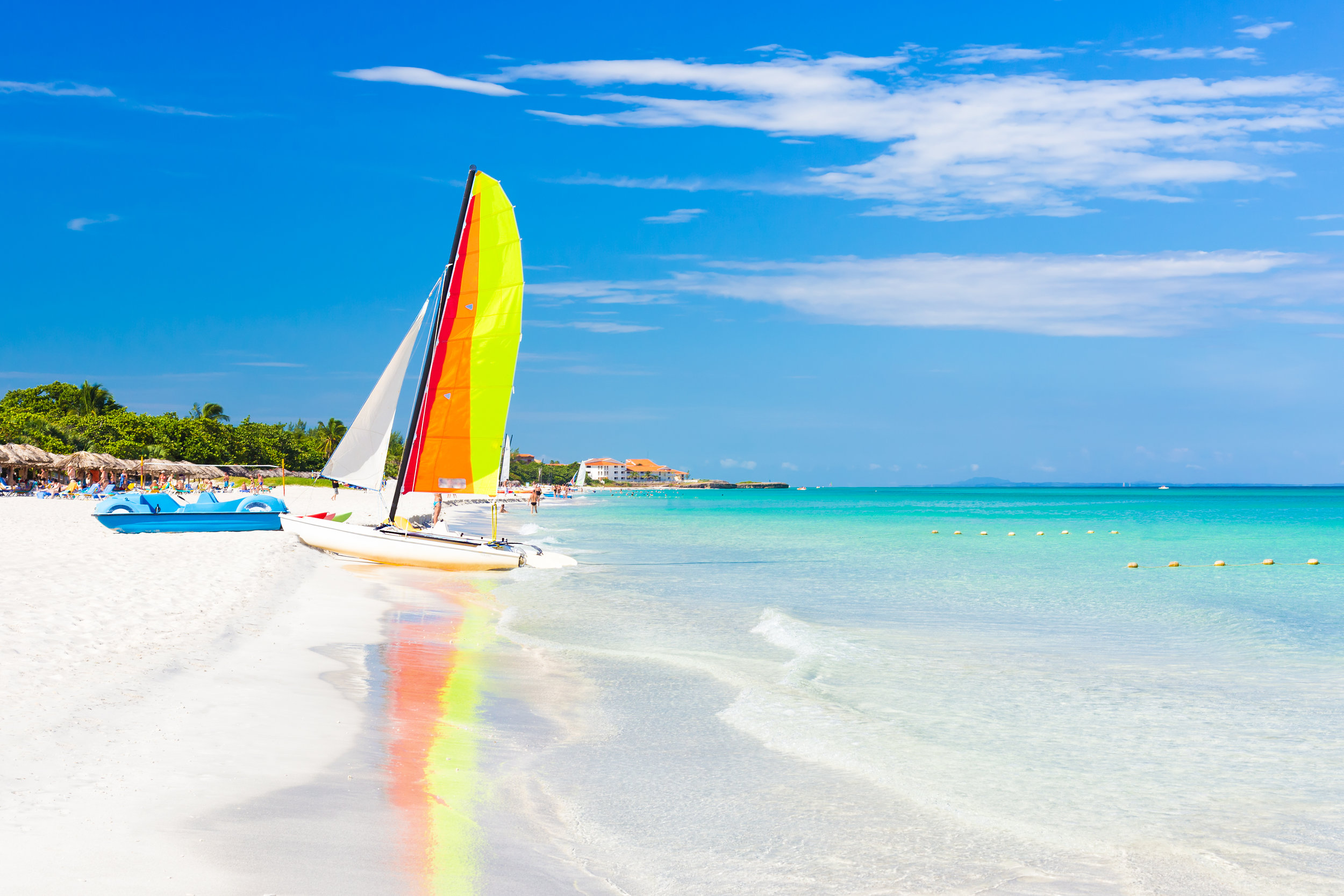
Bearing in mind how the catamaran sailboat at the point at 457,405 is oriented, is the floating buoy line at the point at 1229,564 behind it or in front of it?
behind

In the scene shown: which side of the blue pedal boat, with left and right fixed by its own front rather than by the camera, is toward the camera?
left

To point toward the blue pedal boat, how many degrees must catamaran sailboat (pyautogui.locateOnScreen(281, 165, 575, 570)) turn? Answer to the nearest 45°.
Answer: approximately 45° to its right

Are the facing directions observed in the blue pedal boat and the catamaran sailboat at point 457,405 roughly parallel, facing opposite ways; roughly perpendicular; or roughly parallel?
roughly parallel

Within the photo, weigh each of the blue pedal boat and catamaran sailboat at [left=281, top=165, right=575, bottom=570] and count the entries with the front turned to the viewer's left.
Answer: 2

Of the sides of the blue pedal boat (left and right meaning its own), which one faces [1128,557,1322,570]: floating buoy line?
back

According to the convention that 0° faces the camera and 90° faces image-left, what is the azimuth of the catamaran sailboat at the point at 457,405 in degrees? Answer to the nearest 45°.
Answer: approximately 90°

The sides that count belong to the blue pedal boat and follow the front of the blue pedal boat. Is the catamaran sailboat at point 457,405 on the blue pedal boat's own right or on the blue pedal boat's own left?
on the blue pedal boat's own left
